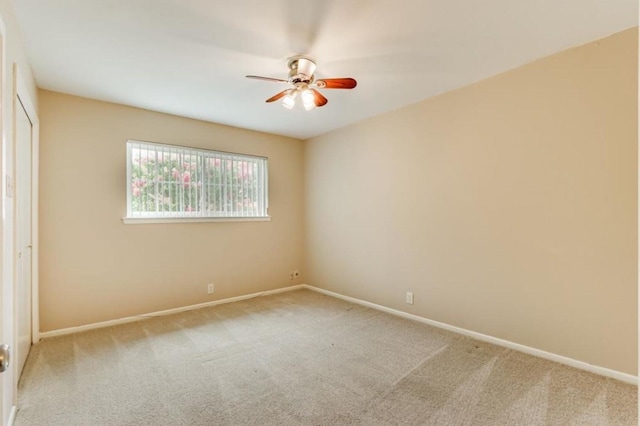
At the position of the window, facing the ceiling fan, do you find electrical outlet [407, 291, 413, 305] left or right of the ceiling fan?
left

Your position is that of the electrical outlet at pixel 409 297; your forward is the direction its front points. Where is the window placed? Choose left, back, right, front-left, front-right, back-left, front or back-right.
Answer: front-right

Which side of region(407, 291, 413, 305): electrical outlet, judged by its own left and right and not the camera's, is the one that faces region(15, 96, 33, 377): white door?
front

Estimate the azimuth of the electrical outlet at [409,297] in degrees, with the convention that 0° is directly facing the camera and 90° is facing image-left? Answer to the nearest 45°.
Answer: approximately 45°
